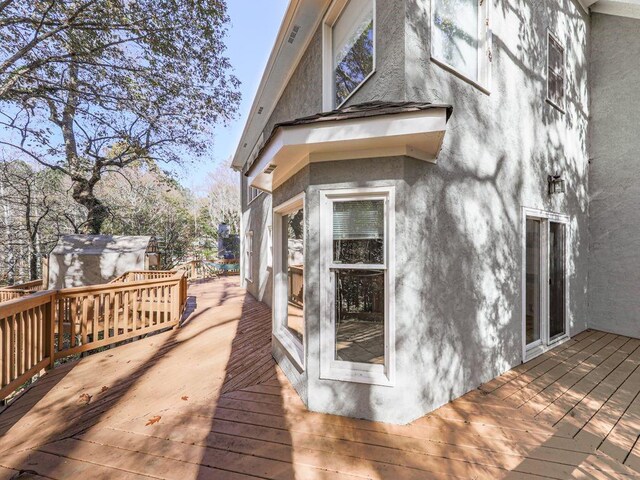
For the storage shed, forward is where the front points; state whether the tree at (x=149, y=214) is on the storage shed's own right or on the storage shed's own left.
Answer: on the storage shed's own left

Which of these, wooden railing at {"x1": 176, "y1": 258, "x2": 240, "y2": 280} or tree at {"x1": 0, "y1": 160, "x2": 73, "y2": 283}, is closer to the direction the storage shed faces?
the wooden railing
